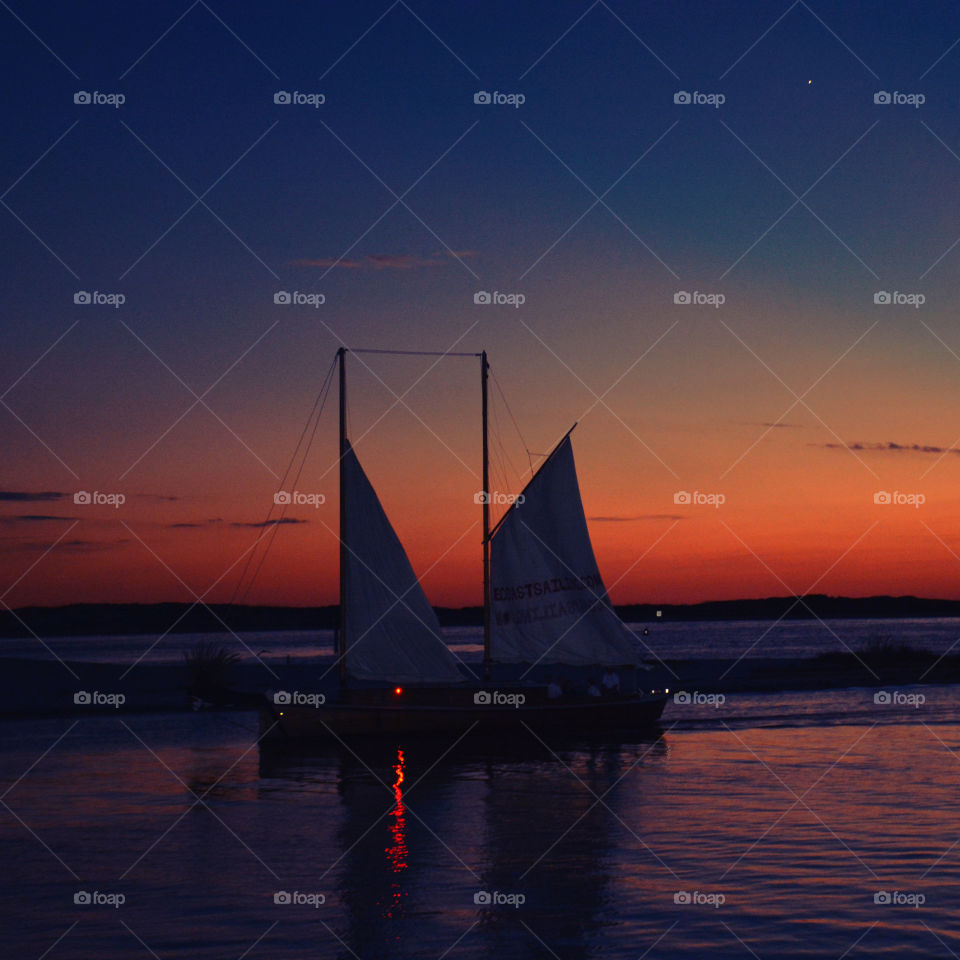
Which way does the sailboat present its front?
to the viewer's left
